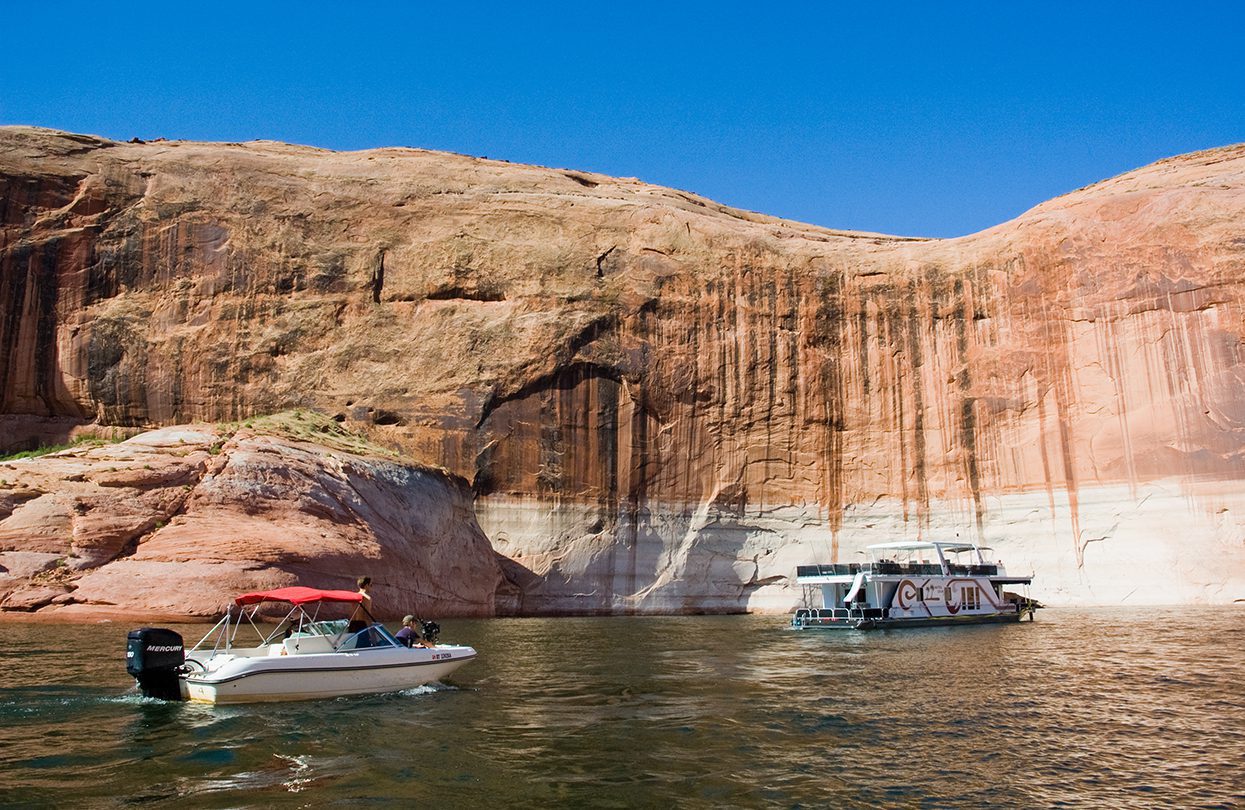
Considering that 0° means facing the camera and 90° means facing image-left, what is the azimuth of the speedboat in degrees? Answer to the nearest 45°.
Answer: approximately 225°

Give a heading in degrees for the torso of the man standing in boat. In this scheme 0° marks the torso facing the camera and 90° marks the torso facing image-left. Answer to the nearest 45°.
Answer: approximately 270°

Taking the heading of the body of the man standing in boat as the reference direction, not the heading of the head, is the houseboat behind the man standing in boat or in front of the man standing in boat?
in front

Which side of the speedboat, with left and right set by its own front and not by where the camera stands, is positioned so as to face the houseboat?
front
